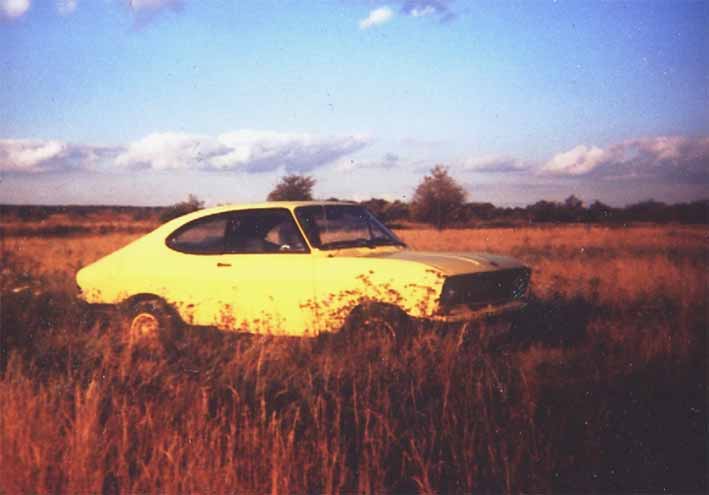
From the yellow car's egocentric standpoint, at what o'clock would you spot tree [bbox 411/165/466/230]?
The tree is roughly at 8 o'clock from the yellow car.

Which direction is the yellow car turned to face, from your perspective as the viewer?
facing the viewer and to the right of the viewer
